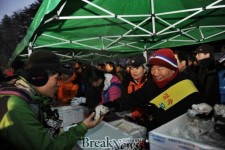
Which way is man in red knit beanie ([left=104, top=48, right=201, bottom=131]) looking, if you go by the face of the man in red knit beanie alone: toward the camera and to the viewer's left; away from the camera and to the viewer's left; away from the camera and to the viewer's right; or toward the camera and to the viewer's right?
toward the camera and to the viewer's left
